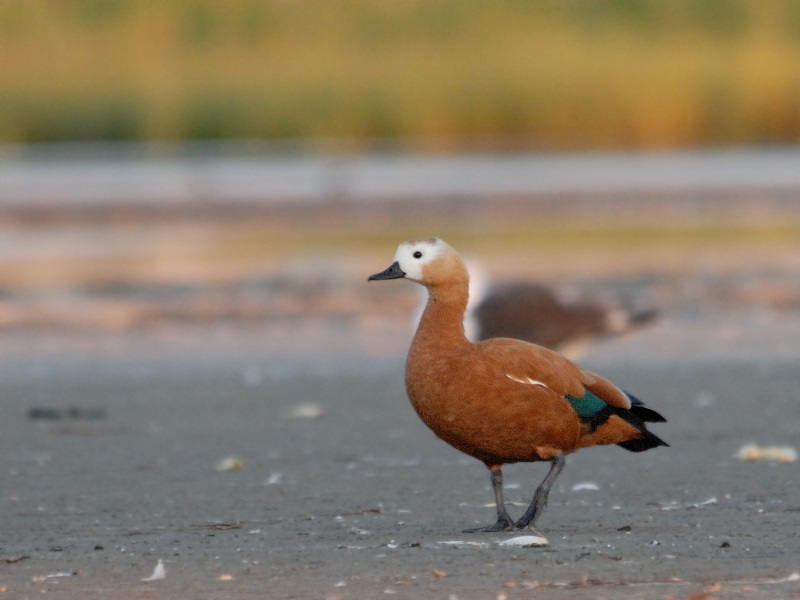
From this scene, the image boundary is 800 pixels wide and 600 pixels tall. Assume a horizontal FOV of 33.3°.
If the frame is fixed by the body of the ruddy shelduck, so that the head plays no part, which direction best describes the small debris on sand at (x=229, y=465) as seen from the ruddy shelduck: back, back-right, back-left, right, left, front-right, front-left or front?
front-right

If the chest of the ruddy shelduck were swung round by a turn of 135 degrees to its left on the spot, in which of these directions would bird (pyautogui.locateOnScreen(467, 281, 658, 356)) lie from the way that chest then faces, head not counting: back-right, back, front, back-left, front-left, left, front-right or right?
back-left

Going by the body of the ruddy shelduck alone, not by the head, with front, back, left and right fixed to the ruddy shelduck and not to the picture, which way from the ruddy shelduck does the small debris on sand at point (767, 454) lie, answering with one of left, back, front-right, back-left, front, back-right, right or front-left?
back-right

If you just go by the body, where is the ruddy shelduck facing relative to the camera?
to the viewer's left

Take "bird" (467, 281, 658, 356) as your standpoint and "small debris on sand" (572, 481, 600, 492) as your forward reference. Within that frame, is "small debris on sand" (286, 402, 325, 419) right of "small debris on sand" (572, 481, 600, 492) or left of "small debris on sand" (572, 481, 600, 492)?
right
